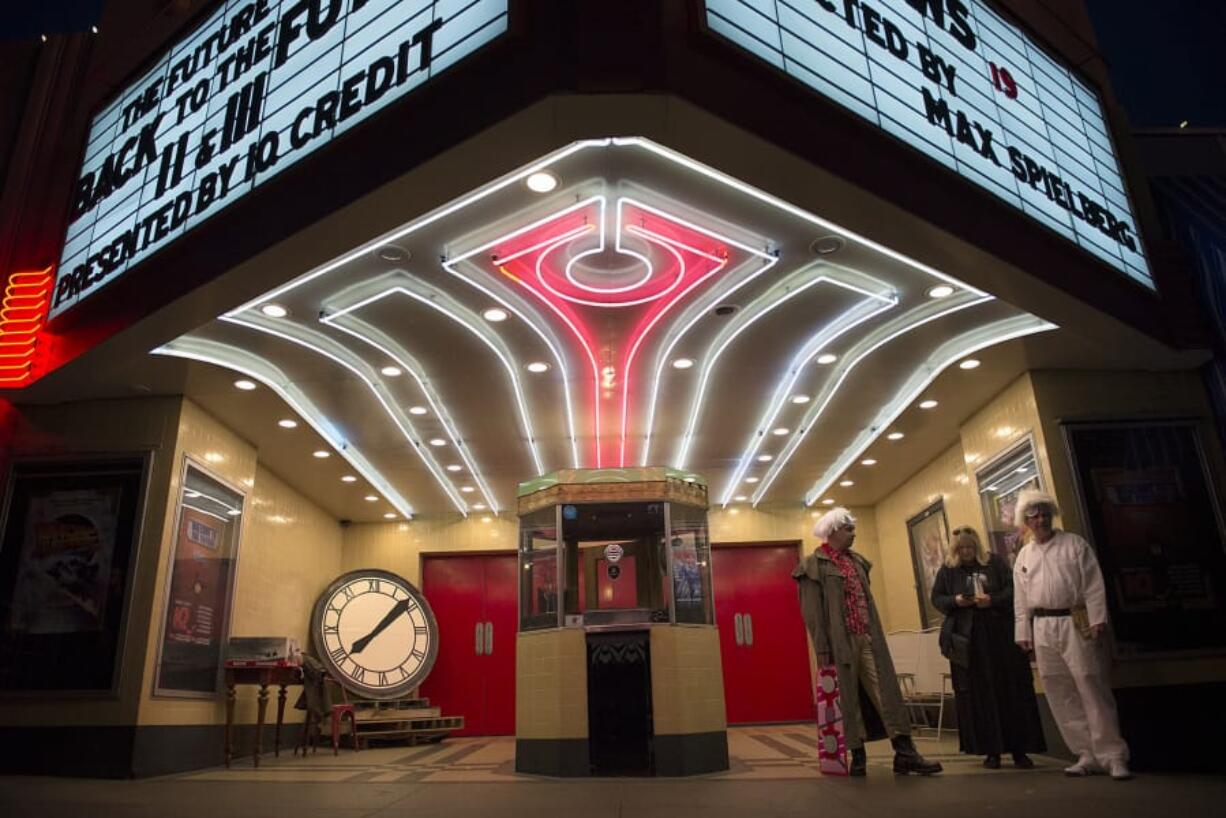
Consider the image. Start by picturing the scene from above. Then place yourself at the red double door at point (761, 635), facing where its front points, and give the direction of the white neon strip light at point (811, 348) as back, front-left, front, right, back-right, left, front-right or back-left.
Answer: front

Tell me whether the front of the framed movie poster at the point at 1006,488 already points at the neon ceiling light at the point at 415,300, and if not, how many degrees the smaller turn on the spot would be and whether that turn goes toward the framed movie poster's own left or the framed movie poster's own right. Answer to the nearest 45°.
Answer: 0° — it already faces it

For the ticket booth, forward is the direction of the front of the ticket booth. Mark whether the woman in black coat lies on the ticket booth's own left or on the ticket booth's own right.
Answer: on the ticket booth's own left

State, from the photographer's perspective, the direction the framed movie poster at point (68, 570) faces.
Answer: facing the viewer

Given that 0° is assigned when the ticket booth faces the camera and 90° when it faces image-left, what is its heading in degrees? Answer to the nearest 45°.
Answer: approximately 0°

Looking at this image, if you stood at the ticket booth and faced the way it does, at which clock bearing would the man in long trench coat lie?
The man in long trench coat is roughly at 10 o'clock from the ticket booth.

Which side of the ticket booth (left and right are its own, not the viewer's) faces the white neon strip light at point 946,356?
left

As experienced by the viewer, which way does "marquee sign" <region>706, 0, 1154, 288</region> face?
facing the viewer and to the right of the viewer

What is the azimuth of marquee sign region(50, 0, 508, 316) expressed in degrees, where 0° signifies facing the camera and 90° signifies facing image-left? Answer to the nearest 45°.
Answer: approximately 45°

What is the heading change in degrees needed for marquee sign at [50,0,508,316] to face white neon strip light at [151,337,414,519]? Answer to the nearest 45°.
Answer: approximately 135° to its right

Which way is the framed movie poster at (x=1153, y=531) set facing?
toward the camera

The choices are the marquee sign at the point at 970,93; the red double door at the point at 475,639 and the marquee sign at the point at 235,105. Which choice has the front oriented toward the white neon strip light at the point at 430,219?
the red double door

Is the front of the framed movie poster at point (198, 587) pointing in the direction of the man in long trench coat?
yes

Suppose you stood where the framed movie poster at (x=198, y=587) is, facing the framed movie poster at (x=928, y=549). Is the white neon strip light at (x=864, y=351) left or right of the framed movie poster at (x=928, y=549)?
right

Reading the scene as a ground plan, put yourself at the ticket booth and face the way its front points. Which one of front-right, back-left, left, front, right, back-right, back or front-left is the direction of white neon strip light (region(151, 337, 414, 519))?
right
